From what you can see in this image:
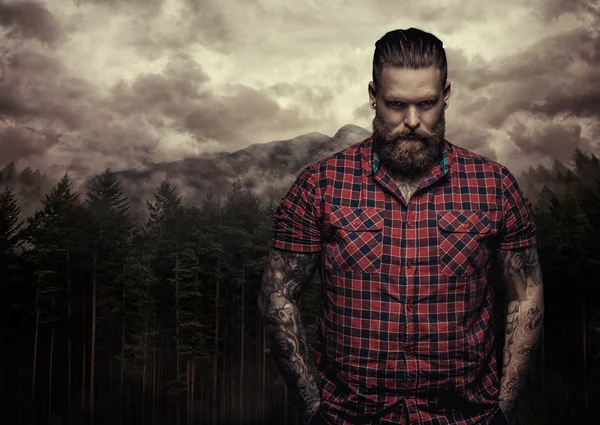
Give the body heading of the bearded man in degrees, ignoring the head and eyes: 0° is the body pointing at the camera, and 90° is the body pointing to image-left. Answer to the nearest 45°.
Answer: approximately 0°

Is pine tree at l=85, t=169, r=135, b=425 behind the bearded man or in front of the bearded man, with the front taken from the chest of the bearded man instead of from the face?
behind
